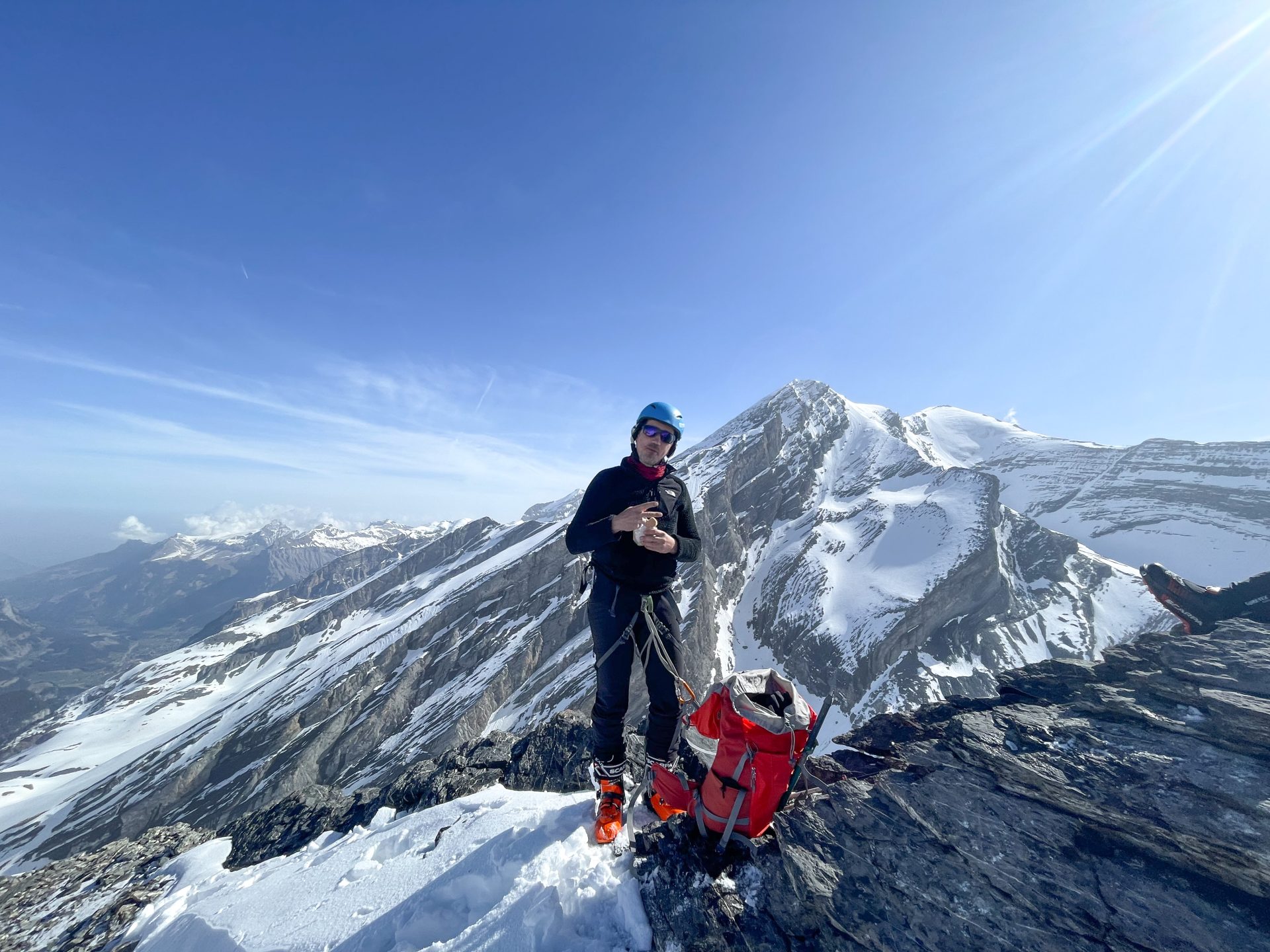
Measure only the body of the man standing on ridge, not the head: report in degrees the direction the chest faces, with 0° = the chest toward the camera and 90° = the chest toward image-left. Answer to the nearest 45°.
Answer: approximately 0°

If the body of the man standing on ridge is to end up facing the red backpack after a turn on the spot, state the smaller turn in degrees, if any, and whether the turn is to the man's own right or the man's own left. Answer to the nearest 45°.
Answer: approximately 45° to the man's own left

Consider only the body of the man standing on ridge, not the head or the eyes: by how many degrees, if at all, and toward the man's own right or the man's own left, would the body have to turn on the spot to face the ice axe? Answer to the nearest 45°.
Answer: approximately 90° to the man's own left
